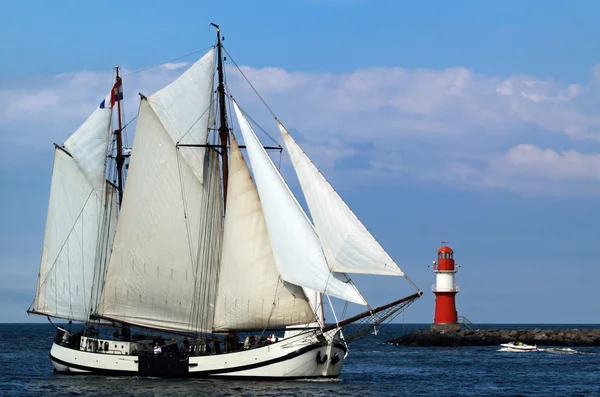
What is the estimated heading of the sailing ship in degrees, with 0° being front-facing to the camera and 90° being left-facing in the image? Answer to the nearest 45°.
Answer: approximately 315°
